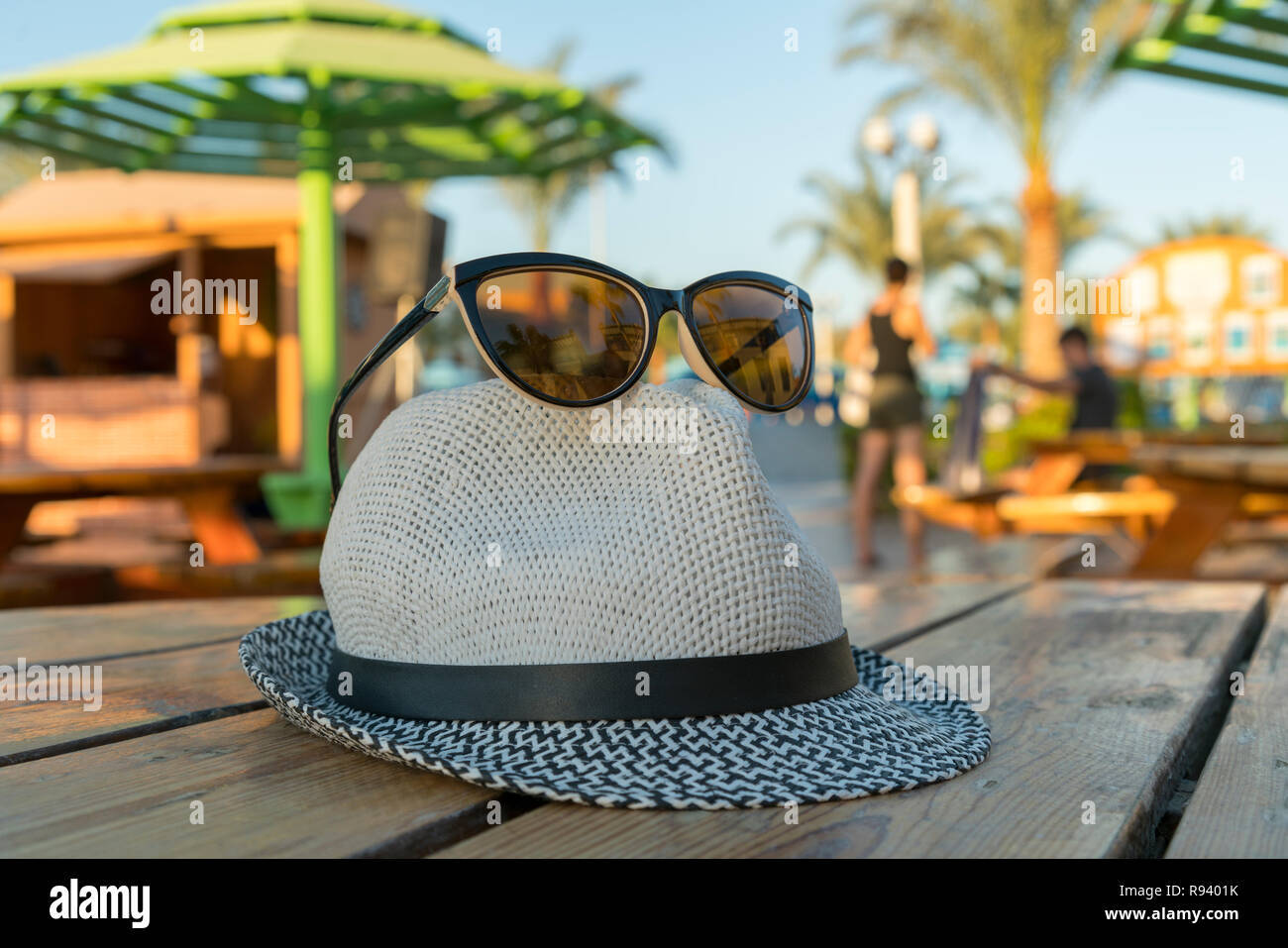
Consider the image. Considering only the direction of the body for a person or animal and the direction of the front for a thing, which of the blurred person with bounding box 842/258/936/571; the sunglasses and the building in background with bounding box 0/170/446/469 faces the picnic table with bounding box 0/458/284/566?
the building in background

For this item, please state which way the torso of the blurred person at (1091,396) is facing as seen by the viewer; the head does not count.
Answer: to the viewer's left

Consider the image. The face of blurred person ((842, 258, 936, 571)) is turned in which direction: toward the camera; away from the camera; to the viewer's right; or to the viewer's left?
away from the camera

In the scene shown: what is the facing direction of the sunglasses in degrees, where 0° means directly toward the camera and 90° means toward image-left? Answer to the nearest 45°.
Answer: approximately 315°

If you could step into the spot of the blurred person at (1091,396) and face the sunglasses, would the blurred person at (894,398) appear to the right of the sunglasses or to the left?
right

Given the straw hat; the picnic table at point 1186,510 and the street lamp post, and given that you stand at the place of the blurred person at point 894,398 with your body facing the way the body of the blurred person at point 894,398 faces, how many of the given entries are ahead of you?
1

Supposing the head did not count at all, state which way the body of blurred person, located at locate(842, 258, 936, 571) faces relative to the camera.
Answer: away from the camera

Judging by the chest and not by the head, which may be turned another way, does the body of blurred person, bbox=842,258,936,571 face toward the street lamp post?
yes

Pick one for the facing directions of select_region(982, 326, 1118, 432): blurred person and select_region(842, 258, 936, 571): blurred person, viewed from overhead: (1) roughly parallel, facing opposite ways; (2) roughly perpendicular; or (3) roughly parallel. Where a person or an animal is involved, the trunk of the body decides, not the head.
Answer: roughly perpendicular

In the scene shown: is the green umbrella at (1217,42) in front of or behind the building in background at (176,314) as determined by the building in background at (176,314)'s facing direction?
in front

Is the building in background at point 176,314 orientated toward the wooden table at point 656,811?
yes

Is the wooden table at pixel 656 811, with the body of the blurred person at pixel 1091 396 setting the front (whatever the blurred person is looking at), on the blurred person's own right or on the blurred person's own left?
on the blurred person's own left

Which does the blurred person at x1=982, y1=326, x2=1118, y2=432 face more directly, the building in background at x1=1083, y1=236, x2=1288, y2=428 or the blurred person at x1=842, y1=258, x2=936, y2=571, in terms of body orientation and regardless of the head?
the blurred person

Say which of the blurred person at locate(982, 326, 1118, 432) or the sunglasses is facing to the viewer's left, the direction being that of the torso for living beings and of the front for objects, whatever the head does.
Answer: the blurred person
